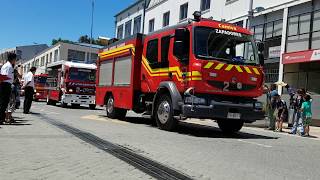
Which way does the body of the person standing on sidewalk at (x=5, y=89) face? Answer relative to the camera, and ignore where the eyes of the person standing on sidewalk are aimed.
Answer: to the viewer's right

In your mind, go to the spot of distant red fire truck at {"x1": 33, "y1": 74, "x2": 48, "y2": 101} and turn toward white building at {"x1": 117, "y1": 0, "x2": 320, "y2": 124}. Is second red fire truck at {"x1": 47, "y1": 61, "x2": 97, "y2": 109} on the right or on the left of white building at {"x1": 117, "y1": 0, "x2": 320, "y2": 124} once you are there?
right

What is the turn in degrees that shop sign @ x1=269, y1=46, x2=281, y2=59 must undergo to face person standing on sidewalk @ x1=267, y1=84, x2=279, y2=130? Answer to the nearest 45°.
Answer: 0° — it already faces them

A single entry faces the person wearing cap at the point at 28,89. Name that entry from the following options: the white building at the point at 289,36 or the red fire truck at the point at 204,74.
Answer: the white building

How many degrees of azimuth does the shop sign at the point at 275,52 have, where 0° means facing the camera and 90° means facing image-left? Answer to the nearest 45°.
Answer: approximately 0°

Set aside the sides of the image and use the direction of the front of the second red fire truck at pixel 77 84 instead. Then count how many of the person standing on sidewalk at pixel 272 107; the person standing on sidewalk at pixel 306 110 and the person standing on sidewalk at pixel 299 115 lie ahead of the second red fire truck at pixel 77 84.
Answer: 3

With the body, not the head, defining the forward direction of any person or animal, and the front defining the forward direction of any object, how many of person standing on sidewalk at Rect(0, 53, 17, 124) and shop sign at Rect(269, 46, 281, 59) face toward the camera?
1

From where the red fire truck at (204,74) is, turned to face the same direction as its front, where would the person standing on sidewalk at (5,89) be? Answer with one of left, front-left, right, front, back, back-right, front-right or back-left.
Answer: back-right
